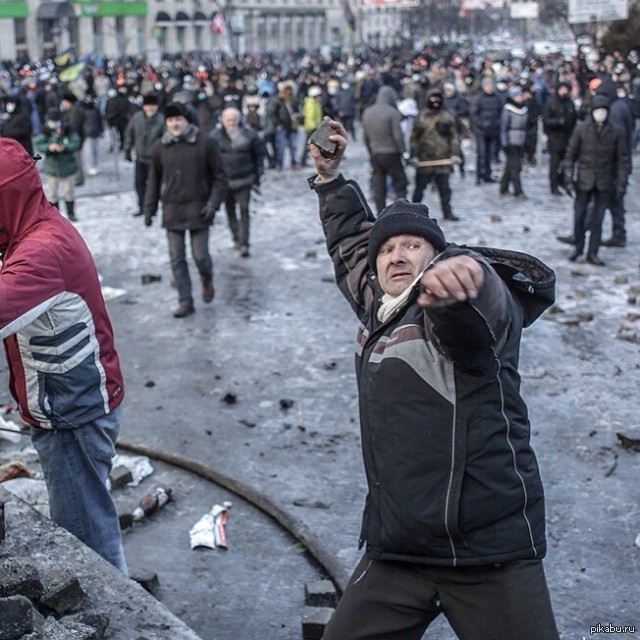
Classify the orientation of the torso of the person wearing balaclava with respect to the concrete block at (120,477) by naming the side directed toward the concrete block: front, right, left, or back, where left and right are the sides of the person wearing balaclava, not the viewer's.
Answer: front

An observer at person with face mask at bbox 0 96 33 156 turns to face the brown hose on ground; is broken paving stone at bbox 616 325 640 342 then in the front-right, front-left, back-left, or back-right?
front-left

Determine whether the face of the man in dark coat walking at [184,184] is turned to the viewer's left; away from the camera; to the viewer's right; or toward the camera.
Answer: toward the camera

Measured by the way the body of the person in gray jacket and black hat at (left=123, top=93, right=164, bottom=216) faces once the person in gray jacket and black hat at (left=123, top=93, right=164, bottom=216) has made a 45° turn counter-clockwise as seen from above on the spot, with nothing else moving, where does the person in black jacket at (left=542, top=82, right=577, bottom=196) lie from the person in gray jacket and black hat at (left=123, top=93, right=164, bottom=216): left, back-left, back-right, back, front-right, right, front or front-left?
front-left

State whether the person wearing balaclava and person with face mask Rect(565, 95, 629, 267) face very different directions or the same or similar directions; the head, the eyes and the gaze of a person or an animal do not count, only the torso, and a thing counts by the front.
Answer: same or similar directions

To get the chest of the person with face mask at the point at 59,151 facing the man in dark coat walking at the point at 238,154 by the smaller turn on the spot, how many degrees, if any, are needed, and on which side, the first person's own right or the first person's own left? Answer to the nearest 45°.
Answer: approximately 45° to the first person's own left

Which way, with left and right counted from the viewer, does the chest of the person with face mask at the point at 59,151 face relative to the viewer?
facing the viewer

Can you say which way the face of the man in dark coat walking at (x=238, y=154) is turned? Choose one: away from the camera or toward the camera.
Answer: toward the camera

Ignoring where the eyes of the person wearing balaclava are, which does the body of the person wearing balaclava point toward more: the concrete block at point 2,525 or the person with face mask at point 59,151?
the concrete block

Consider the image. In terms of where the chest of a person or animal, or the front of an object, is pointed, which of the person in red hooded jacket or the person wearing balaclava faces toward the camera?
the person wearing balaclava

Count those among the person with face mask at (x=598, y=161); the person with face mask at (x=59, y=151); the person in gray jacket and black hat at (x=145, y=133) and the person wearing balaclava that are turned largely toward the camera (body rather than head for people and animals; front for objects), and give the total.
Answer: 4

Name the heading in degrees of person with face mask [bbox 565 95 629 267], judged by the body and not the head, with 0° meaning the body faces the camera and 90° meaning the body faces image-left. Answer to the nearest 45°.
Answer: approximately 0°

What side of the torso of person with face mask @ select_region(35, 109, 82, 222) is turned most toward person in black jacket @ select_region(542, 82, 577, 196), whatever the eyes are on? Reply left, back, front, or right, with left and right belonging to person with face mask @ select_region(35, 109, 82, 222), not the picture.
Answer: left

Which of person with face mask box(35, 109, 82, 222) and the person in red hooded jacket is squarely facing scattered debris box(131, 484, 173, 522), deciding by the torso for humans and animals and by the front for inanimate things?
the person with face mask

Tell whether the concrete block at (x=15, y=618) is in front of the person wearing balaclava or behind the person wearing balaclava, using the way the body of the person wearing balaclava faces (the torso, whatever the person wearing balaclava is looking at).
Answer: in front

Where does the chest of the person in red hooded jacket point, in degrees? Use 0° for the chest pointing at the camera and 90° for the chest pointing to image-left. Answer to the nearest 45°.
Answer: approximately 90°

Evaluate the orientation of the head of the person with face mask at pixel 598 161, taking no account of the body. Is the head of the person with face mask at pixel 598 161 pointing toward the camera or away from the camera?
toward the camera
